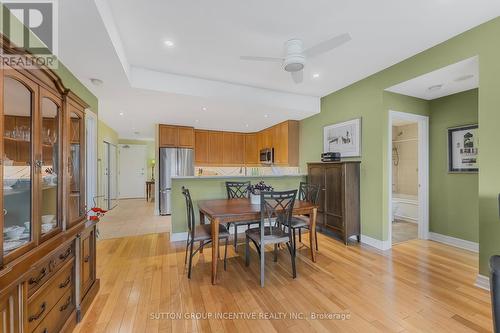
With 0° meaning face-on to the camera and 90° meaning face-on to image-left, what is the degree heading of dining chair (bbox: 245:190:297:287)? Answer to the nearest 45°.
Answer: approximately 135°

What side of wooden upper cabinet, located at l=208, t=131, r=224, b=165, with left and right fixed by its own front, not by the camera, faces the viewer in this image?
front

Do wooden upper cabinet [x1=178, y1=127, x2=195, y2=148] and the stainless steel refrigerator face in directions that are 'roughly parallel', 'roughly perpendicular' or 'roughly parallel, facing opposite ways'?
roughly parallel

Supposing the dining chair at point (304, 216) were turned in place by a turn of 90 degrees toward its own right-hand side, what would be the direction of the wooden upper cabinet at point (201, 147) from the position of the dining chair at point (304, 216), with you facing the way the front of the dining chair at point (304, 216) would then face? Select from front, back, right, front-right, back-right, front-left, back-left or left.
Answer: front

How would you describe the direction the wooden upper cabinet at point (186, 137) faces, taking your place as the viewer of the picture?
facing the viewer

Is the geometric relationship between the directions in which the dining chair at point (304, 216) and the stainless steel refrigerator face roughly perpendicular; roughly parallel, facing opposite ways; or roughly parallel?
roughly perpendicular

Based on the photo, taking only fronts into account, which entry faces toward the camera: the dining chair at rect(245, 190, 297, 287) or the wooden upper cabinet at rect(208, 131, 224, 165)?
the wooden upper cabinet

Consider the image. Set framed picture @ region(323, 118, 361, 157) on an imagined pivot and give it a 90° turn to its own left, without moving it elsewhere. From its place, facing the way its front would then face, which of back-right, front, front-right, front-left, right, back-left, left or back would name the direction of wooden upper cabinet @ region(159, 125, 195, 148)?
back-right

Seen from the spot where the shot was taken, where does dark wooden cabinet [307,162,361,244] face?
facing the viewer and to the left of the viewer

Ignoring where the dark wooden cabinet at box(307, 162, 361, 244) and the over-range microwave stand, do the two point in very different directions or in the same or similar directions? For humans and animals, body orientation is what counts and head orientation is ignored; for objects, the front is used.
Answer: same or similar directions

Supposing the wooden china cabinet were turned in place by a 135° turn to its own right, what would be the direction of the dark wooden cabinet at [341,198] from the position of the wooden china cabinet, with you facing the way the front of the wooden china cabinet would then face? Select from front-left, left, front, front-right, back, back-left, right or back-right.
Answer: back

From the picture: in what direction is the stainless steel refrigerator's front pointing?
toward the camera

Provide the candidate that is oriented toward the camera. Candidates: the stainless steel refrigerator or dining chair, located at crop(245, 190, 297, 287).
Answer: the stainless steel refrigerator

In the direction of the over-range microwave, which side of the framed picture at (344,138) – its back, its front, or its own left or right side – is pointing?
right

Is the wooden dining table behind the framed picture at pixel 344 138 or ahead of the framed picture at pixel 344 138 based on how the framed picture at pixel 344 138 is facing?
ahead
